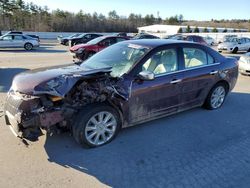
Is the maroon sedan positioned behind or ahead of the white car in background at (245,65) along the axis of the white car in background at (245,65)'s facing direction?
ahead

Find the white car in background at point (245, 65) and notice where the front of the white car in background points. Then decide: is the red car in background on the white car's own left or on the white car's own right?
on the white car's own right

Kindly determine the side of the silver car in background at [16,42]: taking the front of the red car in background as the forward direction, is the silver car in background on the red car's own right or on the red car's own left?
on the red car's own right

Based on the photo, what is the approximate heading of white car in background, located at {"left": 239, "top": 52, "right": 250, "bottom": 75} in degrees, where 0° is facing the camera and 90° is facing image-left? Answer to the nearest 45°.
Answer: approximately 45°

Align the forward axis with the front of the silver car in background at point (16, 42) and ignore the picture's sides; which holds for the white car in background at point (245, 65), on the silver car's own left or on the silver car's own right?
on the silver car's own left

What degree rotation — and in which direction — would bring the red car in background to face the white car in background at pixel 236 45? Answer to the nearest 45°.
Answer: approximately 180°

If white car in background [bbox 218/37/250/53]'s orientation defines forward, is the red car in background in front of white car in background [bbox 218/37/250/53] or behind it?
in front

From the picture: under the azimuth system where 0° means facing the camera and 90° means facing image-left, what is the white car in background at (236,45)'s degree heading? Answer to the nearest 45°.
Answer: approximately 45°

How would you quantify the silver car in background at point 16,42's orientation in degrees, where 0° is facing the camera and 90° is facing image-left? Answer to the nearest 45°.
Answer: approximately 90°

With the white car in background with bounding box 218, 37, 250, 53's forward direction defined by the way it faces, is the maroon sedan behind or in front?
in front

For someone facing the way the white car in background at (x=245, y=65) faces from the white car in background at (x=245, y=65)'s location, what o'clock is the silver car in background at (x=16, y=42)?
the silver car in background at (x=16, y=42) is roughly at 2 o'clock from the white car in background at (x=245, y=65).
